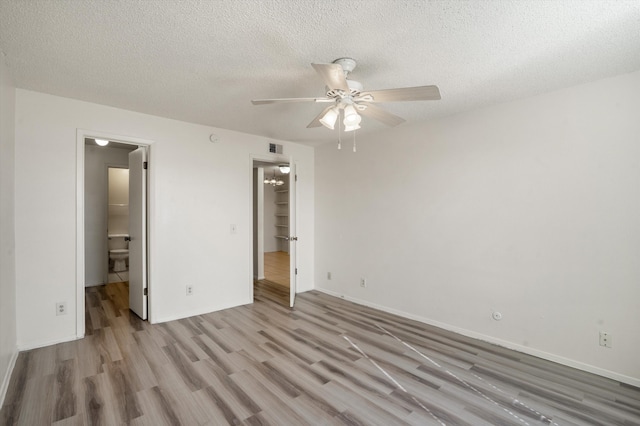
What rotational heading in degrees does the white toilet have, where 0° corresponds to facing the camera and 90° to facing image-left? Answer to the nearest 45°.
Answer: approximately 0°

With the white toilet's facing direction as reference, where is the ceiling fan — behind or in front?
in front

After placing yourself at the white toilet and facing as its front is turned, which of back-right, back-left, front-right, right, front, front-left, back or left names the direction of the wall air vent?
front-left

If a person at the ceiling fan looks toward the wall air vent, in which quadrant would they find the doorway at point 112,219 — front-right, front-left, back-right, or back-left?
front-left

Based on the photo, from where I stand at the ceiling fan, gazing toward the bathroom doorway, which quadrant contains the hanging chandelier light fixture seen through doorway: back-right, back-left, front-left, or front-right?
front-right

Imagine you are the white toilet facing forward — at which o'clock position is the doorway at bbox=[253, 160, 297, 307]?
The doorway is roughly at 10 o'clock from the white toilet.

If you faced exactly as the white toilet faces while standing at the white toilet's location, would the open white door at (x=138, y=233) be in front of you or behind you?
in front

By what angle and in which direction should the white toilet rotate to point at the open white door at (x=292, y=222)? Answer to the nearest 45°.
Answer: approximately 45° to its left

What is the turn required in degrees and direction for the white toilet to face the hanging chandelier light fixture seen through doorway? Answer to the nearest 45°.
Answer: approximately 90° to its left

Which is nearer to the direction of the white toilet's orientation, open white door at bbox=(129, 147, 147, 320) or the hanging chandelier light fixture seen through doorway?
the open white door

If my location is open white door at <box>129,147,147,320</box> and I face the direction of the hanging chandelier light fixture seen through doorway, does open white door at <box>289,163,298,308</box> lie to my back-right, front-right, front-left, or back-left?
front-right

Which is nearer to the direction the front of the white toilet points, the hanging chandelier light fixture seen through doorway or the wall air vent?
the wall air vent
